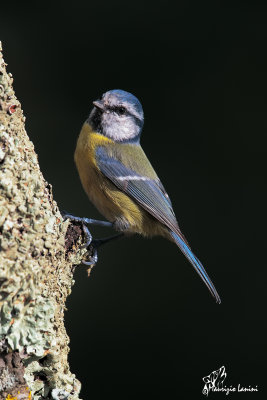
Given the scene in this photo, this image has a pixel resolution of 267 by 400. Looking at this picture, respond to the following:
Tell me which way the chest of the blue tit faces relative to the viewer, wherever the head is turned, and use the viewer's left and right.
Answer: facing to the left of the viewer
